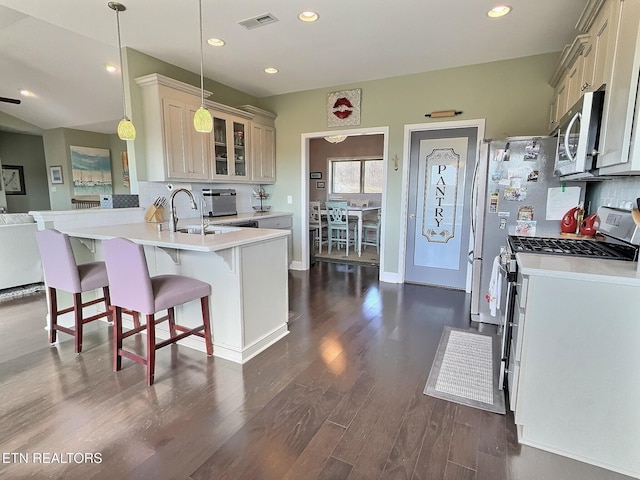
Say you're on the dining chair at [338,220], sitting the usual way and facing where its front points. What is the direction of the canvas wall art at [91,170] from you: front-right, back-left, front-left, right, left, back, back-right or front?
back-left

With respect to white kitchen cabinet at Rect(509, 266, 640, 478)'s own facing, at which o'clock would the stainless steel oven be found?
The stainless steel oven is roughly at 3 o'clock from the white kitchen cabinet.

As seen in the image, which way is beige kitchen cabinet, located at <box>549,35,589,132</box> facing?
to the viewer's left

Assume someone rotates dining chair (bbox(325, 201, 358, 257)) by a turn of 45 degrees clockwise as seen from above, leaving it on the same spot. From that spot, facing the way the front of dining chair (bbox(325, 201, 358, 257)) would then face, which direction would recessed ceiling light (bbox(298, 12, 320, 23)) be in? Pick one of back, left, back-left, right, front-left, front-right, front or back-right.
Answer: right

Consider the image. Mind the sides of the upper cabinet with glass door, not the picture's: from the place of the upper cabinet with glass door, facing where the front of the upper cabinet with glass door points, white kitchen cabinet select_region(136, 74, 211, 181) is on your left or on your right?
on your right

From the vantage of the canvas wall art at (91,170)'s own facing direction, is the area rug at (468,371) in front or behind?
in front

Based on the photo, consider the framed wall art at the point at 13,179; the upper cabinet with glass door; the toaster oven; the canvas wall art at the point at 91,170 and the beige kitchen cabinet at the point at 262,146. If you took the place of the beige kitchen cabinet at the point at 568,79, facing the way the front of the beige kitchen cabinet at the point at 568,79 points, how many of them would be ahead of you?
5

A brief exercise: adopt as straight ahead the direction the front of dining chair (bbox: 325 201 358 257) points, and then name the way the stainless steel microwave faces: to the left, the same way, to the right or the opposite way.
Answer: to the left

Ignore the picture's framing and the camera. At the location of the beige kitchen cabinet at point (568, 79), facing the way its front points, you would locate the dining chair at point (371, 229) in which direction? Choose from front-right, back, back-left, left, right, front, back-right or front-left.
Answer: front-right

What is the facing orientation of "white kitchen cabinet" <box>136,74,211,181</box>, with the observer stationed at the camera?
facing the viewer and to the right of the viewer

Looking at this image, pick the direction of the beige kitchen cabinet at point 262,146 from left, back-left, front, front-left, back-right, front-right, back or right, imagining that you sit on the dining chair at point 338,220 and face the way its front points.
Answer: back

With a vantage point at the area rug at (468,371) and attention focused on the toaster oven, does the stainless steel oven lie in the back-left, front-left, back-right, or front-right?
back-right

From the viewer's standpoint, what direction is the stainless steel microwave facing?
to the viewer's left

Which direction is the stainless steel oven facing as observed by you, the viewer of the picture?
facing to the left of the viewer

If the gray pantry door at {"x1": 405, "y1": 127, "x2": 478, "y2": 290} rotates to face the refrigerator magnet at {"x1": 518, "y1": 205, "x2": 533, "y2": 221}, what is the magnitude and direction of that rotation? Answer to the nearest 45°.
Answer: approximately 45° to its left

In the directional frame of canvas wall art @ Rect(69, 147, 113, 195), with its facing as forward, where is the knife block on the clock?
The knife block is roughly at 12 o'clock from the canvas wall art.
